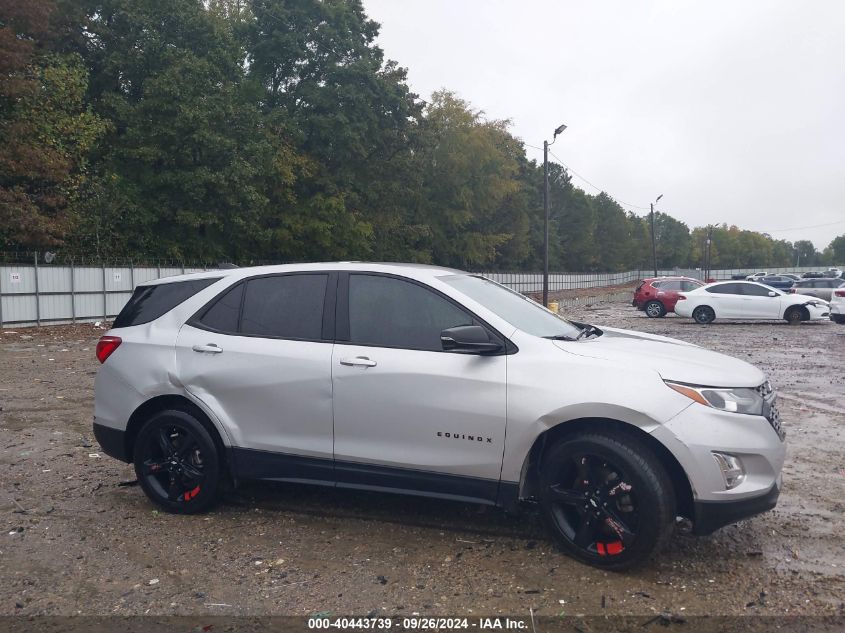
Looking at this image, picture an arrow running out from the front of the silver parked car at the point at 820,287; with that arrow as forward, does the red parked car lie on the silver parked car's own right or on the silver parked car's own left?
on the silver parked car's own right

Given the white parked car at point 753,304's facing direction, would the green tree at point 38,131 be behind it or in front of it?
behind

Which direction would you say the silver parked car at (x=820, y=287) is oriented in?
to the viewer's right

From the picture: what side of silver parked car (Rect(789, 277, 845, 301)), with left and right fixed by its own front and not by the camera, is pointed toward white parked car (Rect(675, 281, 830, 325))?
right

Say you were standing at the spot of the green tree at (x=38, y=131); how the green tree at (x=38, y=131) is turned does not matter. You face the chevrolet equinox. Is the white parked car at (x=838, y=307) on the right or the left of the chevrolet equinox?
left

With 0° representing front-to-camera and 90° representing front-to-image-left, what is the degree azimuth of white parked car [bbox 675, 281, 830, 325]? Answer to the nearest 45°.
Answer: approximately 270°

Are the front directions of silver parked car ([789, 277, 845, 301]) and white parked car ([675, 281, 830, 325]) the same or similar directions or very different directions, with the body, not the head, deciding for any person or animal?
same or similar directions

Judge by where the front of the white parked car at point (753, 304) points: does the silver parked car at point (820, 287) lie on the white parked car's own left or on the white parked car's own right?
on the white parked car's own left

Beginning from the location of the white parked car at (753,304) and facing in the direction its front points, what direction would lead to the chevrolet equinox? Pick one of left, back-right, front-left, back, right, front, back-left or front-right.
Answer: right

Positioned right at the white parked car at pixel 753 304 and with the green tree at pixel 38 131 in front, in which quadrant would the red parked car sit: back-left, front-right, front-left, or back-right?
front-right

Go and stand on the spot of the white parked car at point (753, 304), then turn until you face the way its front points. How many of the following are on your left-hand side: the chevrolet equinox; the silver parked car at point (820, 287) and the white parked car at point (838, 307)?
1
